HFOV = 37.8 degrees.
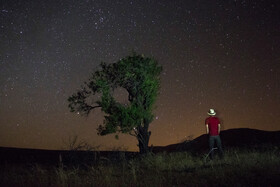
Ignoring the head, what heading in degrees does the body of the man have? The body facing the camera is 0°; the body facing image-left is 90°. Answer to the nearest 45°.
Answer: approximately 180°
